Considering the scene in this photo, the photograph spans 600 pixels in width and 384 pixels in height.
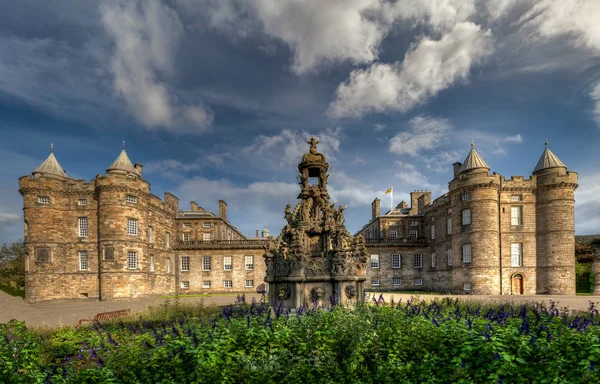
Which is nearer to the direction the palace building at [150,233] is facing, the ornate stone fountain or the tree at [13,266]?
the ornate stone fountain

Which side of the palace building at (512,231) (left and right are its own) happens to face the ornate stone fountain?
front

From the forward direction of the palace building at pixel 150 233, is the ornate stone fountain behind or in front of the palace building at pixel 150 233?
in front

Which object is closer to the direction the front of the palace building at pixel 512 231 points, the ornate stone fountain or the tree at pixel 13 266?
the ornate stone fountain

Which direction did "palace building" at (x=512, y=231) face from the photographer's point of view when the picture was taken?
facing the viewer

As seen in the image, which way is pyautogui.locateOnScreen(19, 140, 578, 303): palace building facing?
toward the camera
